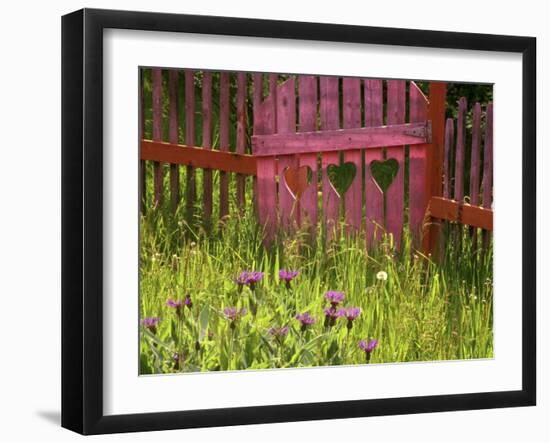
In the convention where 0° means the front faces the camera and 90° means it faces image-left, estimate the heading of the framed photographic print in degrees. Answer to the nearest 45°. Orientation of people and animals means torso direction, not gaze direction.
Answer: approximately 315°
